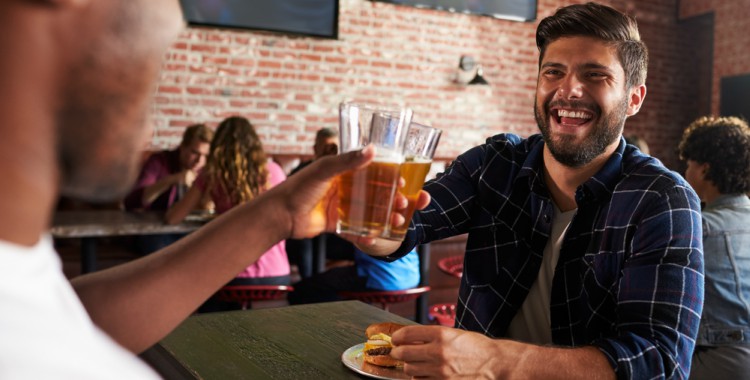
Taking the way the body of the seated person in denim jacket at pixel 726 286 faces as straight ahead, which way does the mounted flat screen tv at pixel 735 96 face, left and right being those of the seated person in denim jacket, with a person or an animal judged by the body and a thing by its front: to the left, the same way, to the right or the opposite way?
to the left

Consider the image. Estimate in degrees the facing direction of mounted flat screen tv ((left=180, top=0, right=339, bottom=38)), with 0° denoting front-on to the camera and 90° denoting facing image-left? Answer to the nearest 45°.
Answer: approximately 315°

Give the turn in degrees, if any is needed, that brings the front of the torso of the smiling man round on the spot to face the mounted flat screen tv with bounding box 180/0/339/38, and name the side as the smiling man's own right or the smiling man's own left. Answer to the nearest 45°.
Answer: approximately 90° to the smiling man's own right

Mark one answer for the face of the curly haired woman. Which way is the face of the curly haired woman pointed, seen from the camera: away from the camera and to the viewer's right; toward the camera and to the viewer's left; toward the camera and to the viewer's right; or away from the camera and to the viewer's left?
away from the camera and to the viewer's left
